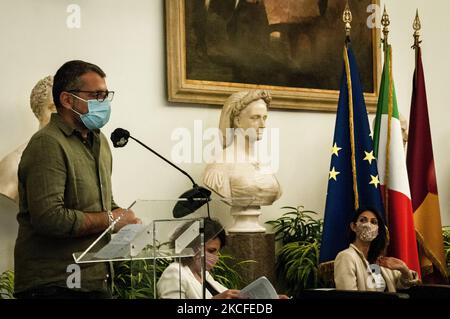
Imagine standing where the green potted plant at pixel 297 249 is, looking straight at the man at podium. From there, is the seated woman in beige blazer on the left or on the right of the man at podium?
left

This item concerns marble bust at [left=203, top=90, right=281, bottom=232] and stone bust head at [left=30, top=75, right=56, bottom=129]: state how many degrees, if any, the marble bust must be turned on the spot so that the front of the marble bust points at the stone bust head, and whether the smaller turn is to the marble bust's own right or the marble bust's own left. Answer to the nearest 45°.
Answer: approximately 90° to the marble bust's own right

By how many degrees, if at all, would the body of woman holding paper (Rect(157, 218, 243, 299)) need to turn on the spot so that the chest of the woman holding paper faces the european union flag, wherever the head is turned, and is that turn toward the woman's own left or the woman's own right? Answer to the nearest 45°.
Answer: approximately 90° to the woman's own left
